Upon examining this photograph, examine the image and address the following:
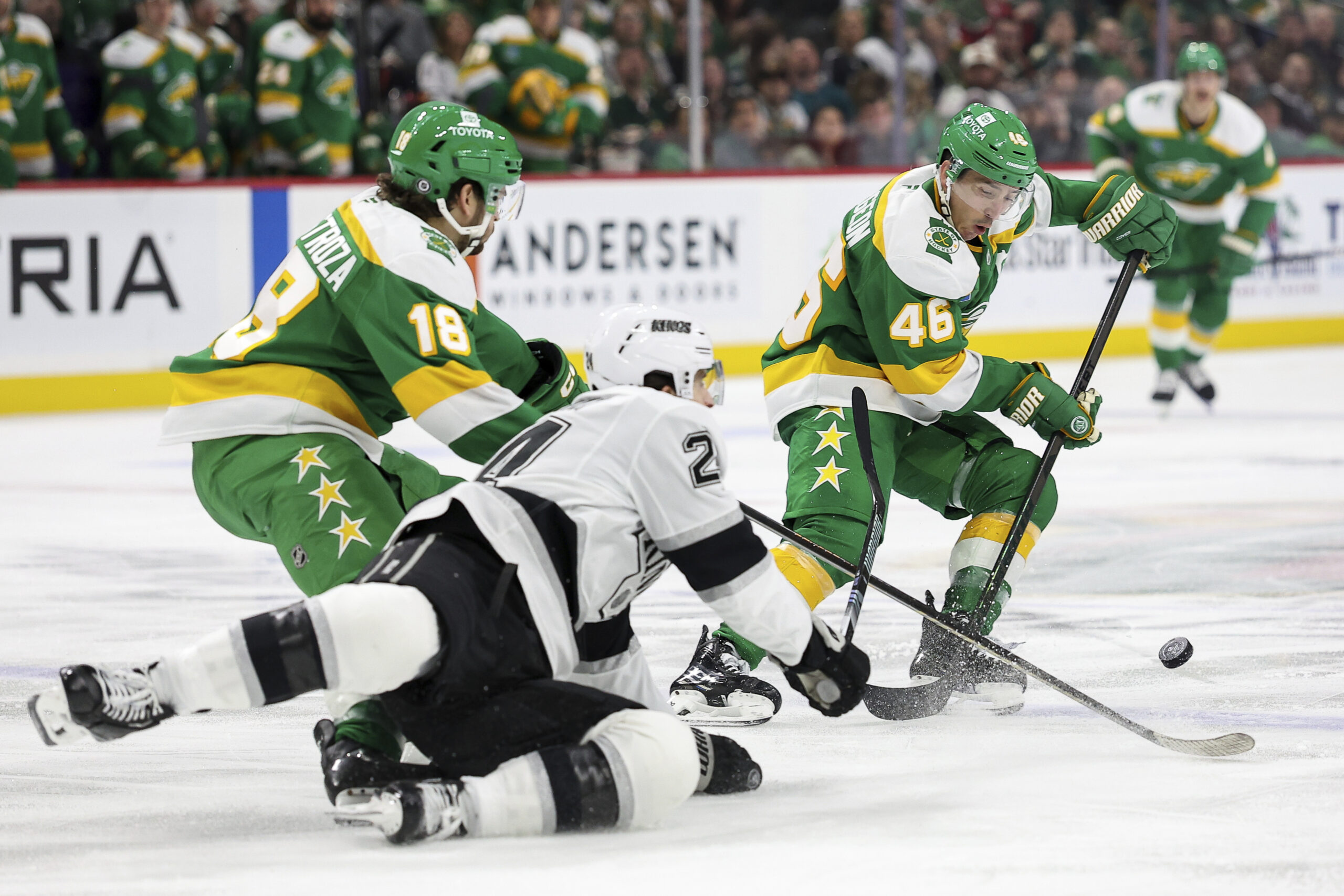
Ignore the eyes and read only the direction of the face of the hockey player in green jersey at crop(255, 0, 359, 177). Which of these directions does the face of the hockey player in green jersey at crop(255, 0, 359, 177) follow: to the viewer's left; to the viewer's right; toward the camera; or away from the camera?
toward the camera

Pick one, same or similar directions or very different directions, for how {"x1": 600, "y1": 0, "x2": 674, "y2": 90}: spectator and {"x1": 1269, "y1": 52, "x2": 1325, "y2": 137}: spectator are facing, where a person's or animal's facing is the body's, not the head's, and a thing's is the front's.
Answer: same or similar directions

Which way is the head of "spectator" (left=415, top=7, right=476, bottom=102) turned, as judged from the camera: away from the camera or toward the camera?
toward the camera

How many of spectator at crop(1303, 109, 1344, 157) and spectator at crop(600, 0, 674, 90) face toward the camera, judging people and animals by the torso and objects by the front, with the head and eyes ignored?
2

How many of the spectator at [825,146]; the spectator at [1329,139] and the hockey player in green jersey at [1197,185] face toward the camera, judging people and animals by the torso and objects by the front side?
3

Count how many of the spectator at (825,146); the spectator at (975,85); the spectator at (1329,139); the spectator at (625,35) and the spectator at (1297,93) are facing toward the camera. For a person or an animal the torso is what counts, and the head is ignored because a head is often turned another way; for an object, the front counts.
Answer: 5

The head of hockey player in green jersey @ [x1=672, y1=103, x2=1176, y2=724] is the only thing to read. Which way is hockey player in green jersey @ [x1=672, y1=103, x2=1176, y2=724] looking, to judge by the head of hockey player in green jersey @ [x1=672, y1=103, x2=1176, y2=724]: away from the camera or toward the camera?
toward the camera

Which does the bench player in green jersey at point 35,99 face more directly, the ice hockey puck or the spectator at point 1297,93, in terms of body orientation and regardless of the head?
the ice hockey puck

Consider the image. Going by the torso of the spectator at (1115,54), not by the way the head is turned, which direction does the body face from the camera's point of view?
toward the camera

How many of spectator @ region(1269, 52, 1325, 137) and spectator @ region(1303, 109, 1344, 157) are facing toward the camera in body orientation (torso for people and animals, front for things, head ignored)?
2

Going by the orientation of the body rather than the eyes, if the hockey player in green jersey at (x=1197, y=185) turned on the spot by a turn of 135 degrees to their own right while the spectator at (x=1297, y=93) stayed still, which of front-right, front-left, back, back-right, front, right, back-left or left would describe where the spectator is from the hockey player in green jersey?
front-right

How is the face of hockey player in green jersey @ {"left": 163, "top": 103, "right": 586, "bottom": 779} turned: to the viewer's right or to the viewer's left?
to the viewer's right

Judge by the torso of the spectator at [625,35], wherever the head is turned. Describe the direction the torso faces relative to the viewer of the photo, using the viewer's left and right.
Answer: facing the viewer

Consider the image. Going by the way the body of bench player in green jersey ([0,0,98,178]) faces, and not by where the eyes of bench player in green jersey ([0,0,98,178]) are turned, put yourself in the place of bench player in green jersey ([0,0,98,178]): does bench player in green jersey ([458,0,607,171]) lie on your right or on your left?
on your left

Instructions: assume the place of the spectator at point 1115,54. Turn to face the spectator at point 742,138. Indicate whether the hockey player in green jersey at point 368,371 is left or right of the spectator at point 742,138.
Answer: left

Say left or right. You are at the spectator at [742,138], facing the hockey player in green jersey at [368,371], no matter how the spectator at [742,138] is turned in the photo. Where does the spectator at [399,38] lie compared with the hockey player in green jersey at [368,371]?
right

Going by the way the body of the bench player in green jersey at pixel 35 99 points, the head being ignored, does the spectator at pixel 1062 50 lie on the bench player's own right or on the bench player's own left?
on the bench player's own left

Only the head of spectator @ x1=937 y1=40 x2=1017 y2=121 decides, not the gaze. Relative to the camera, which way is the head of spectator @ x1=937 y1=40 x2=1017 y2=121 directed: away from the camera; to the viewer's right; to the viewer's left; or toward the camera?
toward the camera

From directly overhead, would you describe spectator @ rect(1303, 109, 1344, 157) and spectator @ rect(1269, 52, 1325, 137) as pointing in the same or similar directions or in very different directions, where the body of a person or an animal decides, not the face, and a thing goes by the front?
same or similar directions
